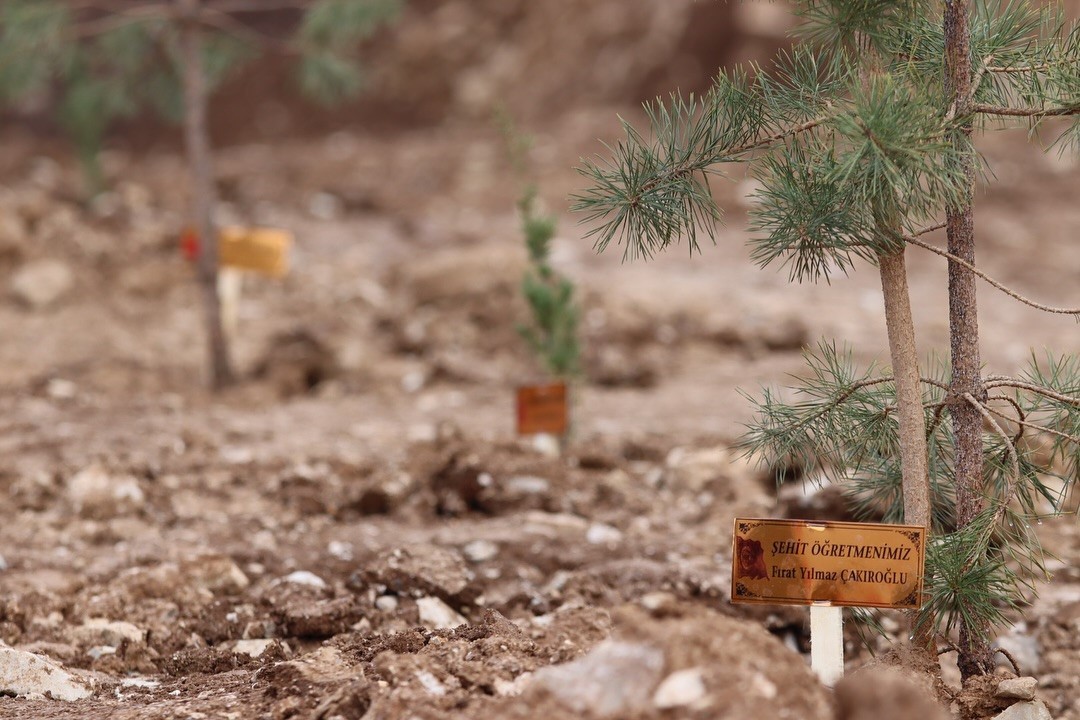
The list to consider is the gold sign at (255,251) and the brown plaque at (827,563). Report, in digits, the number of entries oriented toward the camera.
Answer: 2

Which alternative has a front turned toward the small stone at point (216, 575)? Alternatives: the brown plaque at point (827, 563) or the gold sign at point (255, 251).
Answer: the gold sign

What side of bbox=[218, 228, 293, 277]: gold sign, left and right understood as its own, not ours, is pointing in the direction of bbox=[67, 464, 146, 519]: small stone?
front

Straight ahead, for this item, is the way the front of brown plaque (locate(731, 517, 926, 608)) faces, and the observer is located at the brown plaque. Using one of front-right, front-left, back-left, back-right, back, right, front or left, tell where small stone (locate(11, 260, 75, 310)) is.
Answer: back-right

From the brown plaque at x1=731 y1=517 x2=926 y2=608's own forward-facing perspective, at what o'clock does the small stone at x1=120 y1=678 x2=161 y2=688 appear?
The small stone is roughly at 3 o'clock from the brown plaque.

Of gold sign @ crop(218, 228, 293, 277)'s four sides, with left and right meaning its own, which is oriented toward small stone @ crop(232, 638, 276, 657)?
front

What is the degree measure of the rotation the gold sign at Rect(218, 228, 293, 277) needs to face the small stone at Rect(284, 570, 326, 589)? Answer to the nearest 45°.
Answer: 0° — it already faces it

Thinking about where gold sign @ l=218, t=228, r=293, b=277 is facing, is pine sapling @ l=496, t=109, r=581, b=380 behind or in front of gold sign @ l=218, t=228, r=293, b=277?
in front

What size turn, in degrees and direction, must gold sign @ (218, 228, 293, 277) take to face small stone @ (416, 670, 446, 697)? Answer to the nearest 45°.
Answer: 0° — it already faces it

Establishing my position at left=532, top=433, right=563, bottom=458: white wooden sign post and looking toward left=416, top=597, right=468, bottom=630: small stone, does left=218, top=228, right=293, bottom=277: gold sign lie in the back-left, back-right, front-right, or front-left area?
back-right

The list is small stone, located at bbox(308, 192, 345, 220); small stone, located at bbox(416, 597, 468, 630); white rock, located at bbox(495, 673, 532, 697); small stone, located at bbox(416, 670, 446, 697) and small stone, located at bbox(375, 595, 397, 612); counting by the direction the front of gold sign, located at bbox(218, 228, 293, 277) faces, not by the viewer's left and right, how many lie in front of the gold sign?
4

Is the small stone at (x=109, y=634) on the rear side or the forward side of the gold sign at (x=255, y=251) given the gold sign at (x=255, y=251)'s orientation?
on the forward side
